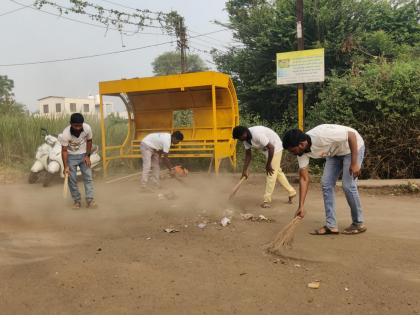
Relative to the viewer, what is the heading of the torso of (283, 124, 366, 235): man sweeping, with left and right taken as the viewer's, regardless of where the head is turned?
facing to the left of the viewer

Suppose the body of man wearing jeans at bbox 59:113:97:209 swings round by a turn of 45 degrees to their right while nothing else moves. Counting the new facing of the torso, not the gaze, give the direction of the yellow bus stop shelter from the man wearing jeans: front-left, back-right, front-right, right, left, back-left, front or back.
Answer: back

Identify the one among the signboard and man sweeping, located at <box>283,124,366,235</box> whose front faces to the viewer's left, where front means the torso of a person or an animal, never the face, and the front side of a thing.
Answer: the man sweeping

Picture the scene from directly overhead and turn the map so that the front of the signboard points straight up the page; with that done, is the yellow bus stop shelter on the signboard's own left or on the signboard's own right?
on the signboard's own right

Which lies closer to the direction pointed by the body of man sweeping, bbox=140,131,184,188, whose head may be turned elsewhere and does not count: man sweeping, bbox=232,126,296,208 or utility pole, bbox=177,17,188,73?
the man sweeping

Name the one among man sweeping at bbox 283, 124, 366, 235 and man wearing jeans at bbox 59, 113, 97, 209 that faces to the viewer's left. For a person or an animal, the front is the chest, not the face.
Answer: the man sweeping

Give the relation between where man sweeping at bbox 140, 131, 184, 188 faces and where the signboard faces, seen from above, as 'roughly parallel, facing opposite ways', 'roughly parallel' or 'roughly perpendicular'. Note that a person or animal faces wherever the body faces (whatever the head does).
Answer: roughly perpendicular

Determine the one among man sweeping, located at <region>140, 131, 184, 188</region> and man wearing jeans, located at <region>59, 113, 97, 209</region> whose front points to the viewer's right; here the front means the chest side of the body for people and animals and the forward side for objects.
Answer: the man sweeping

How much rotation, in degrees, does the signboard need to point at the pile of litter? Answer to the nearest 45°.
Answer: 0° — it already faces it

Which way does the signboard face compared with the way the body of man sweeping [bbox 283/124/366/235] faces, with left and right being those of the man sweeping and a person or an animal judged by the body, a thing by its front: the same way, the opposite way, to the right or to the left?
to the left

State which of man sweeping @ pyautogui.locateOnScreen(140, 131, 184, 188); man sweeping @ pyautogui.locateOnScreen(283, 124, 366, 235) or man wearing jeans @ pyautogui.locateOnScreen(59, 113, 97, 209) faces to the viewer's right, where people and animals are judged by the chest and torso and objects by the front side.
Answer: man sweeping @ pyautogui.locateOnScreen(140, 131, 184, 188)
